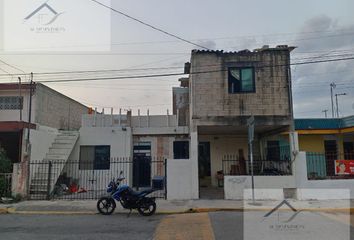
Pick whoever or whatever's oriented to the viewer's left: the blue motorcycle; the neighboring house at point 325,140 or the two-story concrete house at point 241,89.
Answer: the blue motorcycle

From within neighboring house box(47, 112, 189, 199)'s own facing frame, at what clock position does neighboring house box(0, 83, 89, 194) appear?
neighboring house box(0, 83, 89, 194) is roughly at 3 o'clock from neighboring house box(47, 112, 189, 199).

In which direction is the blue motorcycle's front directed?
to the viewer's left

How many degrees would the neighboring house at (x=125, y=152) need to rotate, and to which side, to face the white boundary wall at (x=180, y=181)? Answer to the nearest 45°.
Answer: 0° — it already faces it

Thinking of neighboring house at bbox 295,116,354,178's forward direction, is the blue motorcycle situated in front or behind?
in front

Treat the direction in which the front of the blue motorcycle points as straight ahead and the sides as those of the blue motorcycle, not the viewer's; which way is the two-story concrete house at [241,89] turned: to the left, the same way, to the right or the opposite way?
to the left

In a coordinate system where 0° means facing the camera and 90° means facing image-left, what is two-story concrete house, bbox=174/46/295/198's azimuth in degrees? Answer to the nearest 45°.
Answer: approximately 0°

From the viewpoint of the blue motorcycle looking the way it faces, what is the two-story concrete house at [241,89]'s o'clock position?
The two-story concrete house is roughly at 5 o'clock from the blue motorcycle.

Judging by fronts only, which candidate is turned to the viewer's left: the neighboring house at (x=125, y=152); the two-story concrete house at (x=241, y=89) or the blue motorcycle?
the blue motorcycle

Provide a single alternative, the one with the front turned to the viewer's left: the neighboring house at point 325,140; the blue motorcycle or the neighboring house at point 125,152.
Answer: the blue motorcycle
